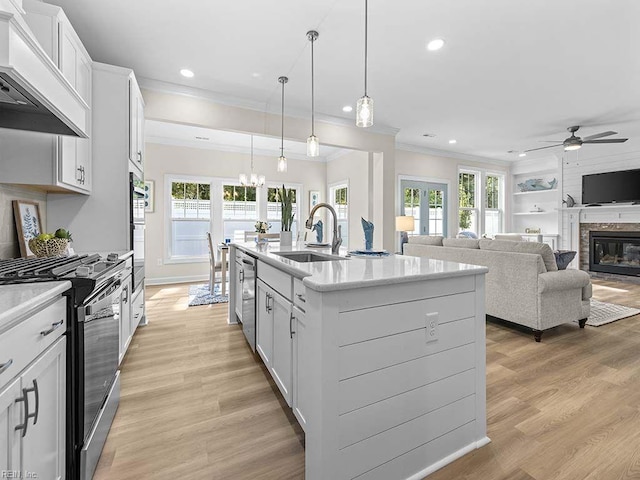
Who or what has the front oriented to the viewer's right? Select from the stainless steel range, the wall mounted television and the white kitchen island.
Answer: the stainless steel range

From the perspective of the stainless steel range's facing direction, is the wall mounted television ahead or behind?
ahead

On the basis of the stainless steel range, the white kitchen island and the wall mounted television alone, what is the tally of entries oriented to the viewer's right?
1

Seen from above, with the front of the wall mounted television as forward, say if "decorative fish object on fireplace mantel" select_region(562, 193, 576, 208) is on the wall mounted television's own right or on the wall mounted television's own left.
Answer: on the wall mounted television's own right

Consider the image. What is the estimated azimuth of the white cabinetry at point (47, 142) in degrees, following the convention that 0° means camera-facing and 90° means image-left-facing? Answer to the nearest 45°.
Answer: approximately 270°

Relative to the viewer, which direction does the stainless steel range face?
to the viewer's right

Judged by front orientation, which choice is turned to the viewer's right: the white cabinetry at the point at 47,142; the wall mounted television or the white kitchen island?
the white cabinetry
